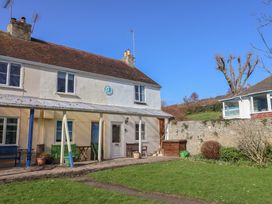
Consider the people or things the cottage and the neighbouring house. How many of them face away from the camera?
0

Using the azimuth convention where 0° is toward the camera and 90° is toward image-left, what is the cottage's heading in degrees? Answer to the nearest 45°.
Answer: approximately 315°

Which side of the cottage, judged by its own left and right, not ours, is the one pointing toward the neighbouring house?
left

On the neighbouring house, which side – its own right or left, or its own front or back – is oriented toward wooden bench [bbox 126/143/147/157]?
front

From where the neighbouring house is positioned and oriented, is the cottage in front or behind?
in front

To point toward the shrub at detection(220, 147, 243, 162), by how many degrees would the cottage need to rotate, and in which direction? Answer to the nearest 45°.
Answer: approximately 45° to its left

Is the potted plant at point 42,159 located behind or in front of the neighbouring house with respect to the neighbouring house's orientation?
in front

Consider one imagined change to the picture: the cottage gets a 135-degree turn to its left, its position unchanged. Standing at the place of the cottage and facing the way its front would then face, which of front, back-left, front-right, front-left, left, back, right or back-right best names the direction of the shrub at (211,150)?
right
